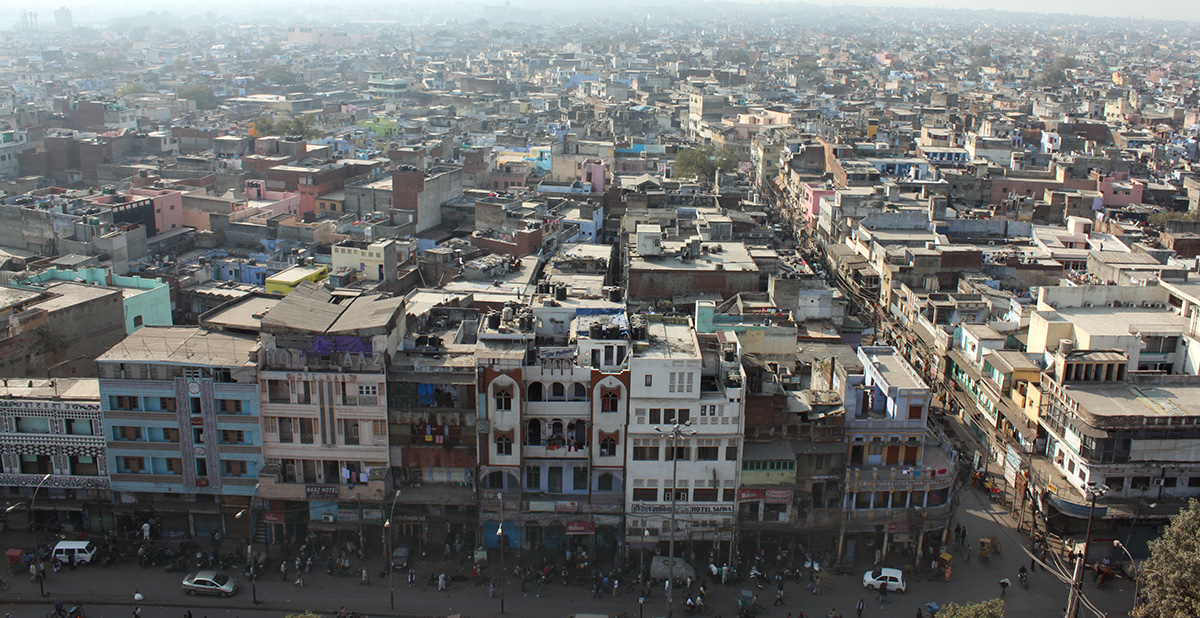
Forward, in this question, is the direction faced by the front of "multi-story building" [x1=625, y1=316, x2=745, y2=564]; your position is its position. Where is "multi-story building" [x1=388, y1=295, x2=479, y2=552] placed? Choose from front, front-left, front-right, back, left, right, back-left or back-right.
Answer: right

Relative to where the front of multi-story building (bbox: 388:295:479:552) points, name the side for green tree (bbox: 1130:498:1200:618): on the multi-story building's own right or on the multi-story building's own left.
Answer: on the multi-story building's own left

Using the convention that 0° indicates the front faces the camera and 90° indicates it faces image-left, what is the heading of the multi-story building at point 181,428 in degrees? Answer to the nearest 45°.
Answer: approximately 0°

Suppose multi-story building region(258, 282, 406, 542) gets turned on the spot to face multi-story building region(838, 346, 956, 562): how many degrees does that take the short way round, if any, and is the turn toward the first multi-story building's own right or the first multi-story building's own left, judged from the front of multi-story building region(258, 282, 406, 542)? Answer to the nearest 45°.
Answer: approximately 90° to the first multi-story building's own left

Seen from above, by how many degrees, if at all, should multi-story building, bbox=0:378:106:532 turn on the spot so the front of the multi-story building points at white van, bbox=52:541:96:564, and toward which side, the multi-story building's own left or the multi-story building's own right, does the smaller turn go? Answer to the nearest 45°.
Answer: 0° — it already faces it

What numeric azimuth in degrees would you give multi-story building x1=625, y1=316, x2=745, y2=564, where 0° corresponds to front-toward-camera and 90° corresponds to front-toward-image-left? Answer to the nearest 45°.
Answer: approximately 0°

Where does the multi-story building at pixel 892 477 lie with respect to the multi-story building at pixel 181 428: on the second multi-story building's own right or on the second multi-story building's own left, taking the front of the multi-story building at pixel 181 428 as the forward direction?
on the second multi-story building's own left

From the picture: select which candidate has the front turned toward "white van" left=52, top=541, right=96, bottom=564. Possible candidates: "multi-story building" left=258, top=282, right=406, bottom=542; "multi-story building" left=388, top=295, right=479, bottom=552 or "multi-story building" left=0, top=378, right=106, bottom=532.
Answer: "multi-story building" left=0, top=378, right=106, bottom=532
